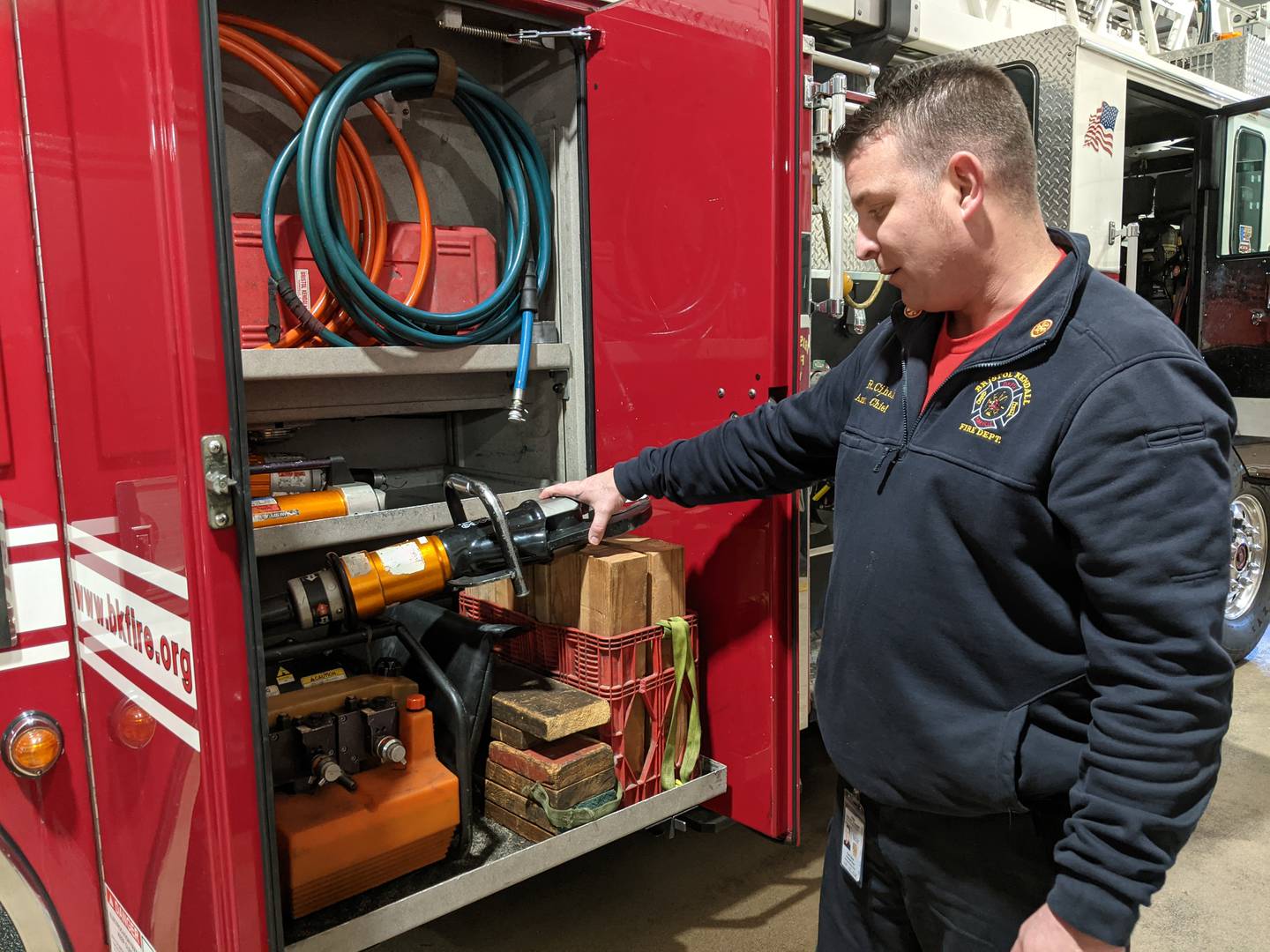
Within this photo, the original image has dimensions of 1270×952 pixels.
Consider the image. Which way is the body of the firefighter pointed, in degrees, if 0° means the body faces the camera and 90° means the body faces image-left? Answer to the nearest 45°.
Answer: approximately 45°

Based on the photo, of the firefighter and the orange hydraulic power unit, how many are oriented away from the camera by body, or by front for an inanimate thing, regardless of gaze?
0

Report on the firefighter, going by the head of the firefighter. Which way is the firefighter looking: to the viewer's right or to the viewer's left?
to the viewer's left

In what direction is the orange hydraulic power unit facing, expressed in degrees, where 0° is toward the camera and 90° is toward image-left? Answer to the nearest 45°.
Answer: approximately 315°

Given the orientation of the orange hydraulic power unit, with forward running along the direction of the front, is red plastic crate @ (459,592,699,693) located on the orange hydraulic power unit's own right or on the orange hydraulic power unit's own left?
on the orange hydraulic power unit's own left
